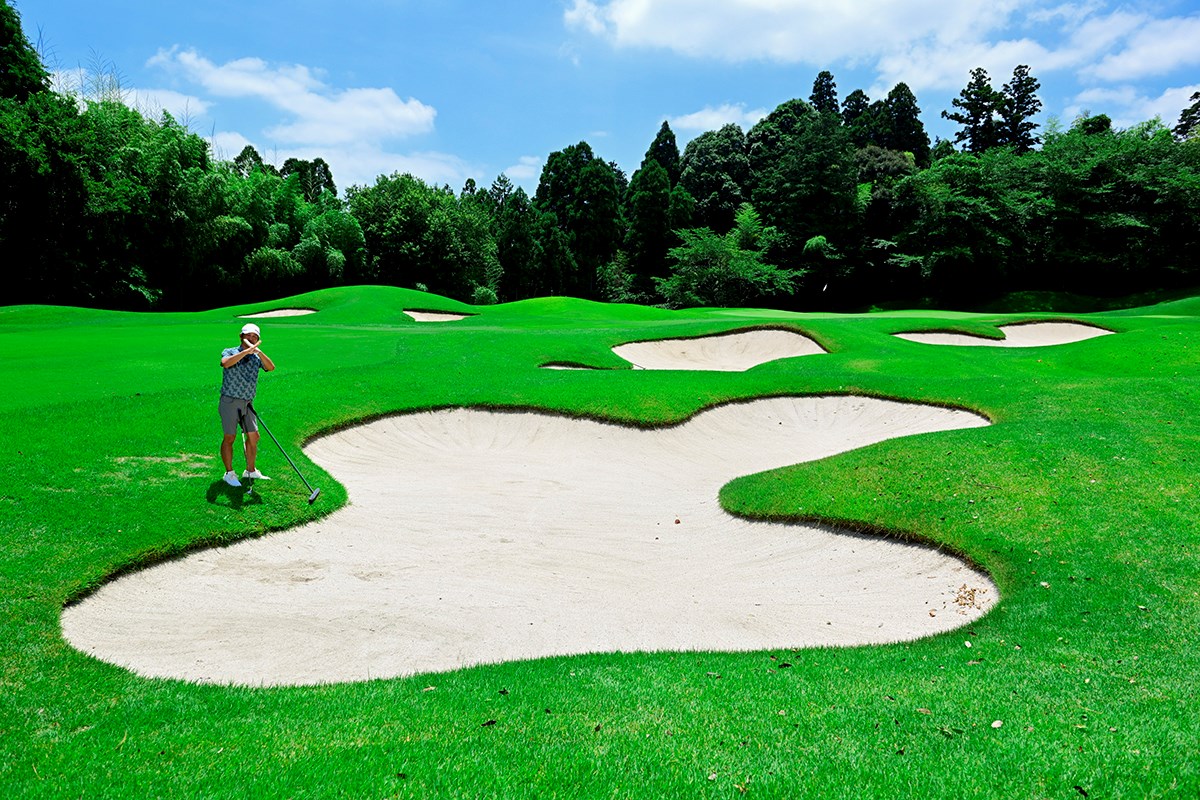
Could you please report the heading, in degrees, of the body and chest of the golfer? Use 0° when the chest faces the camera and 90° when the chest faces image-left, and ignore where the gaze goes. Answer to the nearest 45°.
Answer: approximately 315°

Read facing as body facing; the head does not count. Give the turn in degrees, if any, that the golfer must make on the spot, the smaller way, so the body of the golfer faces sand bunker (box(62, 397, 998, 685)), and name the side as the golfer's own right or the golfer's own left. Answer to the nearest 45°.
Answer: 0° — they already face it

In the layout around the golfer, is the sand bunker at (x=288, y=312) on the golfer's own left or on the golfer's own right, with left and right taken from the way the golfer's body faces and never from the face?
on the golfer's own left

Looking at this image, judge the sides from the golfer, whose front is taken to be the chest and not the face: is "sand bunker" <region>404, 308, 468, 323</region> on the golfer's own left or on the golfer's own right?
on the golfer's own left

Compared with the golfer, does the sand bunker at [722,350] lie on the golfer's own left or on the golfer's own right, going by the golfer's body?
on the golfer's own left

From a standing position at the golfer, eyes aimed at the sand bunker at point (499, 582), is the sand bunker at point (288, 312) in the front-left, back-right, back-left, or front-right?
back-left

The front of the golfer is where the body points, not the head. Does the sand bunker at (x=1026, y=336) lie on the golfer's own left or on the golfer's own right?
on the golfer's own left

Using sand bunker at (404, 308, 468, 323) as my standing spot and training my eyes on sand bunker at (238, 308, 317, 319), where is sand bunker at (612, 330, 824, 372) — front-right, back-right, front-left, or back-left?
back-left

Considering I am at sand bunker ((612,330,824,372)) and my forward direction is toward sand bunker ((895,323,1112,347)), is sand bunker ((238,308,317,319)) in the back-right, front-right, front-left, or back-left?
back-left
